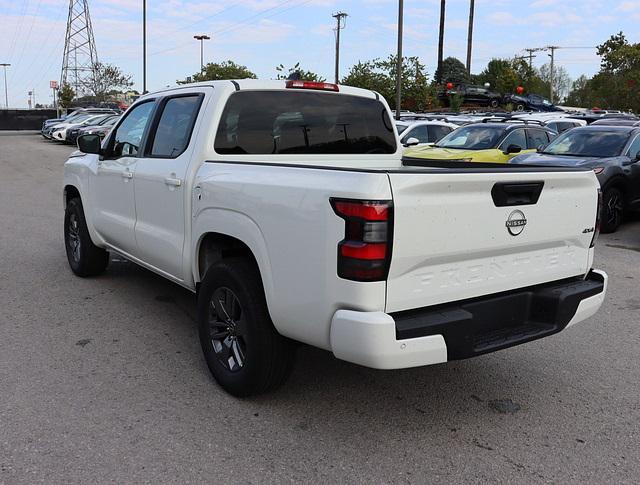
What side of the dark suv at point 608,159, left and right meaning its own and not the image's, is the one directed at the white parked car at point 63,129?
right

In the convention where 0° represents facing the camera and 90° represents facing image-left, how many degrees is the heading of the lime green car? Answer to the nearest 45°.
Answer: approximately 45°

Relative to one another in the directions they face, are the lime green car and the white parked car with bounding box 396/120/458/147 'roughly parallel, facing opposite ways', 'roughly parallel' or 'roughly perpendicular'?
roughly parallel

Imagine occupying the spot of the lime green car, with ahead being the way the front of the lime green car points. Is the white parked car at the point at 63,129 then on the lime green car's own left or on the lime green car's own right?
on the lime green car's own right

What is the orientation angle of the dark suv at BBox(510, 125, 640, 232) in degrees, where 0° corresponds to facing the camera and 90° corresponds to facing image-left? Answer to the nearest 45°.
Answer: approximately 45°

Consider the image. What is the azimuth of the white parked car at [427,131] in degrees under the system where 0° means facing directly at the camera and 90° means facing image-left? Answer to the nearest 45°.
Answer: approximately 45°

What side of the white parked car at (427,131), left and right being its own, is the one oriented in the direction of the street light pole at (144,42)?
right

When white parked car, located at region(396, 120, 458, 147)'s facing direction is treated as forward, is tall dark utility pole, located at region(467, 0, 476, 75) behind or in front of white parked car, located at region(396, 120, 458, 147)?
behind

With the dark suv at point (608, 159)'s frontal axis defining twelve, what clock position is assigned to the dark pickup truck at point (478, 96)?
the dark pickup truck at point (478, 96) is roughly at 4 o'clock from the dark suv at point (608, 159).

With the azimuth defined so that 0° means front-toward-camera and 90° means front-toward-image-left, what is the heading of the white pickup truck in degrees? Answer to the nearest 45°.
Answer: approximately 135°

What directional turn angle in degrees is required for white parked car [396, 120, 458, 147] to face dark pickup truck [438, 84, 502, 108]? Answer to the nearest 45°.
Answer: approximately 135° to its right

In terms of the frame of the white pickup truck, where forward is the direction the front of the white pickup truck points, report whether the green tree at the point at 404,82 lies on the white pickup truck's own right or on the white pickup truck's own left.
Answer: on the white pickup truck's own right

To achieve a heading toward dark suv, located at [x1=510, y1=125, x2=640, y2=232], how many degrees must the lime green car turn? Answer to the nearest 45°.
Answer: approximately 90° to its left
